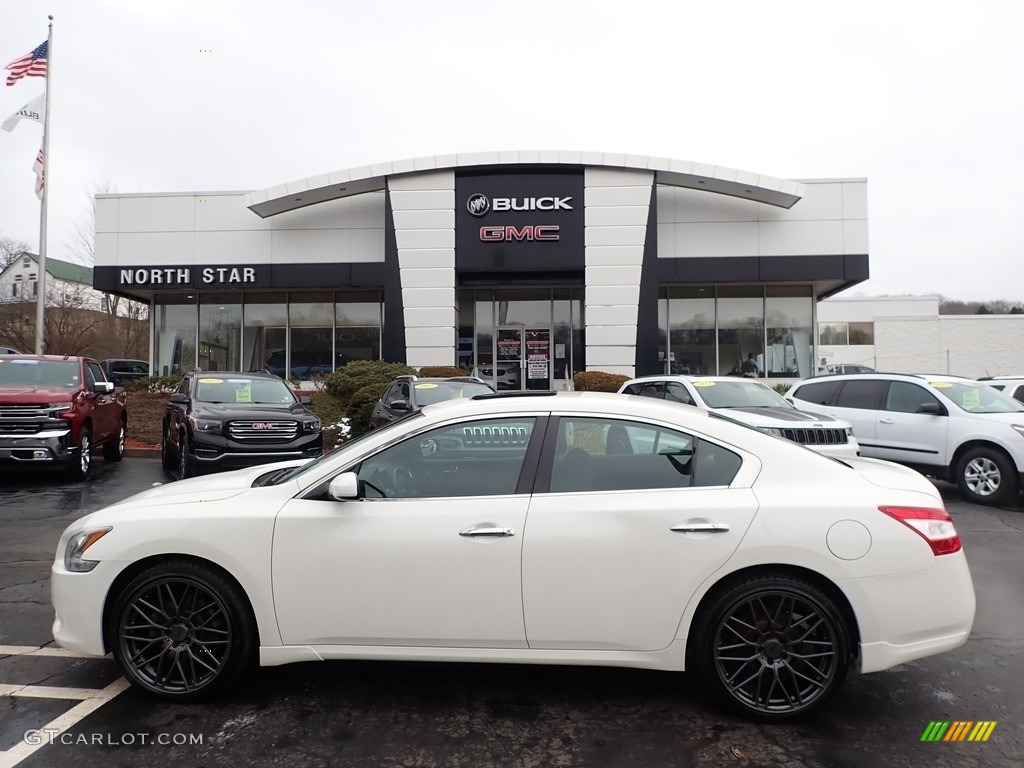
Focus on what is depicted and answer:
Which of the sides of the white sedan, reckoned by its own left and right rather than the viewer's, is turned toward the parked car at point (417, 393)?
right

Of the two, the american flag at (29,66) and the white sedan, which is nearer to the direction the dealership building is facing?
the white sedan

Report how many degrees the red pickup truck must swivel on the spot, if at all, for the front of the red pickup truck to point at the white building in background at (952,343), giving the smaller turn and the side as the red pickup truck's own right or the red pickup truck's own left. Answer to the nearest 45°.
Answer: approximately 135° to the red pickup truck's own left

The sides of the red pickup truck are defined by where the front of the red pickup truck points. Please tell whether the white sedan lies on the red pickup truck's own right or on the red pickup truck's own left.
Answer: on the red pickup truck's own left

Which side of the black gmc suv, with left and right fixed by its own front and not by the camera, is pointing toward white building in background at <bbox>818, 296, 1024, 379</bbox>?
left

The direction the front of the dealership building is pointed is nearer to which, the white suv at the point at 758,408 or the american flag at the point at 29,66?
the white suv

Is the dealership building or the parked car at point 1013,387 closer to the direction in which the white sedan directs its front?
the dealership building

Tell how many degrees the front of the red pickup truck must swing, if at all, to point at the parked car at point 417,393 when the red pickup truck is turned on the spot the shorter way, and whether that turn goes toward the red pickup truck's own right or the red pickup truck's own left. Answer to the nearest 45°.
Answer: approximately 135° to the red pickup truck's own left

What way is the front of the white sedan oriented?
to the viewer's left

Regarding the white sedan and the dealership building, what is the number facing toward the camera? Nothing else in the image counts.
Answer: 1
